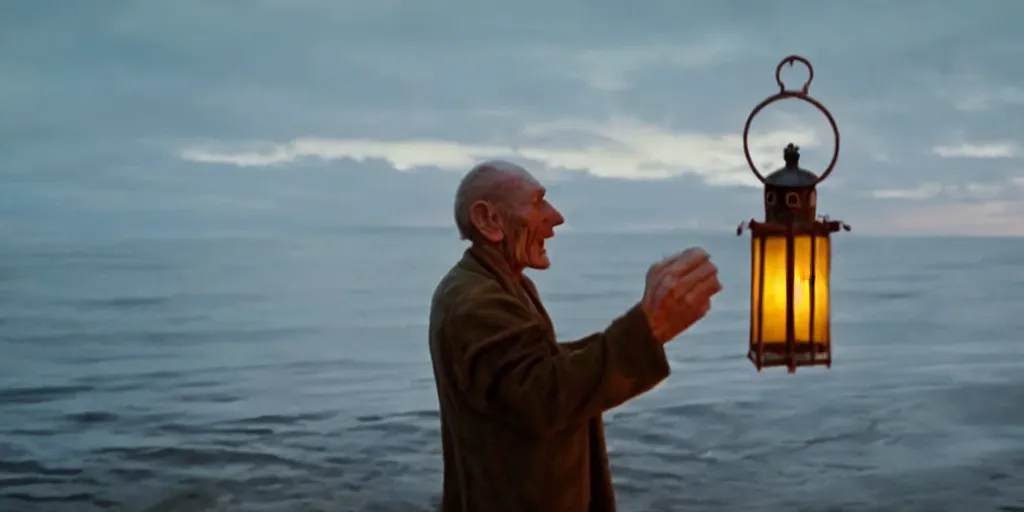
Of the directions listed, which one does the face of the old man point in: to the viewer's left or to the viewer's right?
to the viewer's right

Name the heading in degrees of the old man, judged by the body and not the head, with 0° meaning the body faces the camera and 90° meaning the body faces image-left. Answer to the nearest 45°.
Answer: approximately 270°

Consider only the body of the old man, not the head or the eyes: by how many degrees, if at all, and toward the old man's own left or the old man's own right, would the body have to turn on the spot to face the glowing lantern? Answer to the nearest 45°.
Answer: approximately 45° to the old man's own left
